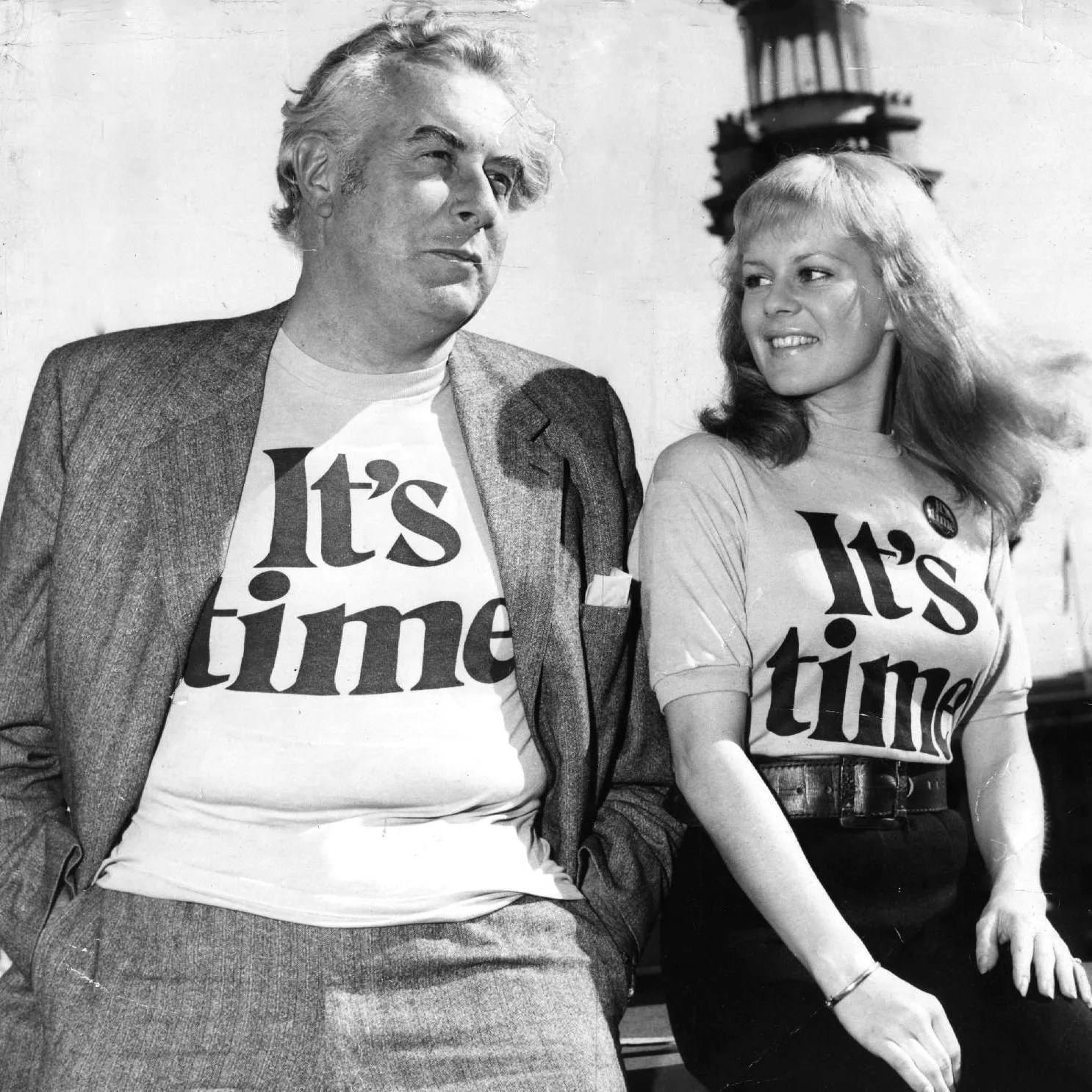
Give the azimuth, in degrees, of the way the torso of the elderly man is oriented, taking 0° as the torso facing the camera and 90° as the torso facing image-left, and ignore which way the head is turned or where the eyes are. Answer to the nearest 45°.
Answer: approximately 0°

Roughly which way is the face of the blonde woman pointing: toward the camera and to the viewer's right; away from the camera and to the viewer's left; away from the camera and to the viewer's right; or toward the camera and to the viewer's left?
toward the camera and to the viewer's left

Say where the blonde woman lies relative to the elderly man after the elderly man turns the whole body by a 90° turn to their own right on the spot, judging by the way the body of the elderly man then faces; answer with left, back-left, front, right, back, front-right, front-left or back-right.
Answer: back

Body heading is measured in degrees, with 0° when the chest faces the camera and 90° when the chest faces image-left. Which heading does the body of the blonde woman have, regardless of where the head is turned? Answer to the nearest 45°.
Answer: approximately 315°
